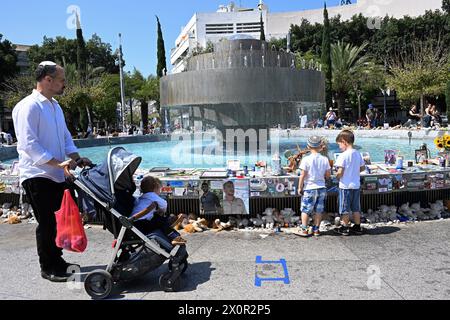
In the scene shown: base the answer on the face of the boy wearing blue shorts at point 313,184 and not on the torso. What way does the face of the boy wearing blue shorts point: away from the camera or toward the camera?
away from the camera

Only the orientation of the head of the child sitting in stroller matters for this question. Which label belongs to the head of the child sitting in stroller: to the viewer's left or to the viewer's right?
to the viewer's right

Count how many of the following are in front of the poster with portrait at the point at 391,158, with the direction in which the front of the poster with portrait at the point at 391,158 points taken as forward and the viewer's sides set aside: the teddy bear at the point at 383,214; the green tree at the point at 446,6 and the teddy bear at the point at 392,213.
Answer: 2

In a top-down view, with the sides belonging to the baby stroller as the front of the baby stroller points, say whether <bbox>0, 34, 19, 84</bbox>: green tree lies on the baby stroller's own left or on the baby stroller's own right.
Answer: on the baby stroller's own left

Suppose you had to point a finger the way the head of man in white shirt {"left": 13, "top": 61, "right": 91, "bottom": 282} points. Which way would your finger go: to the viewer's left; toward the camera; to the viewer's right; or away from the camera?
to the viewer's right

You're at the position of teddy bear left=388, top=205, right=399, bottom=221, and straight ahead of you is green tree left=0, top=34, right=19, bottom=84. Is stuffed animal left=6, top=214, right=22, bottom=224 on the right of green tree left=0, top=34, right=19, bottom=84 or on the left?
left

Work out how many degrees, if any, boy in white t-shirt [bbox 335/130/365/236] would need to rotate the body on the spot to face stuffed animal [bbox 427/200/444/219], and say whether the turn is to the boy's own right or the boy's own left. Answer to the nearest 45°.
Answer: approximately 90° to the boy's own right

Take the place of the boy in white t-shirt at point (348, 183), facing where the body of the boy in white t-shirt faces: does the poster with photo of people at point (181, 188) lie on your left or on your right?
on your left

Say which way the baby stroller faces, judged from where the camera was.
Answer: facing to the right of the viewer

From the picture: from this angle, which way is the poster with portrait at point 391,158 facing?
toward the camera

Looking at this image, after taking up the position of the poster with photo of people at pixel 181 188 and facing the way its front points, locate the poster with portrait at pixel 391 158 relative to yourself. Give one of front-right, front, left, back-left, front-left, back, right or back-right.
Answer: left

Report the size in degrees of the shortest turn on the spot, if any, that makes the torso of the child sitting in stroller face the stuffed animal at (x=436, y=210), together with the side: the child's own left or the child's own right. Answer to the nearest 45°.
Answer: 0° — they already face it

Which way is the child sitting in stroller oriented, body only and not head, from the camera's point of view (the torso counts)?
to the viewer's right

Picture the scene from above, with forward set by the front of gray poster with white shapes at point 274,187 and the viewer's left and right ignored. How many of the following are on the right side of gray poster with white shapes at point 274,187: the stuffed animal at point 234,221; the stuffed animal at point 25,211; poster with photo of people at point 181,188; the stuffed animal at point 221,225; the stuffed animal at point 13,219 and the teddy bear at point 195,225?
6

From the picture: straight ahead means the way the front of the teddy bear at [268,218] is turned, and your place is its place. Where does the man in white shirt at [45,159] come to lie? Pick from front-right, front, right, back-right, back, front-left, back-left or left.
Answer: front-right

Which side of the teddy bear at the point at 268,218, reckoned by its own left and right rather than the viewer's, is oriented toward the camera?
front

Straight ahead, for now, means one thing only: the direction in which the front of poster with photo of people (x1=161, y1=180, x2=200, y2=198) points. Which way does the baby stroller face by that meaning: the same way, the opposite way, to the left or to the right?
to the left

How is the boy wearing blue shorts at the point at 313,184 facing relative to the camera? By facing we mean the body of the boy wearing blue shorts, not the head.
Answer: away from the camera
